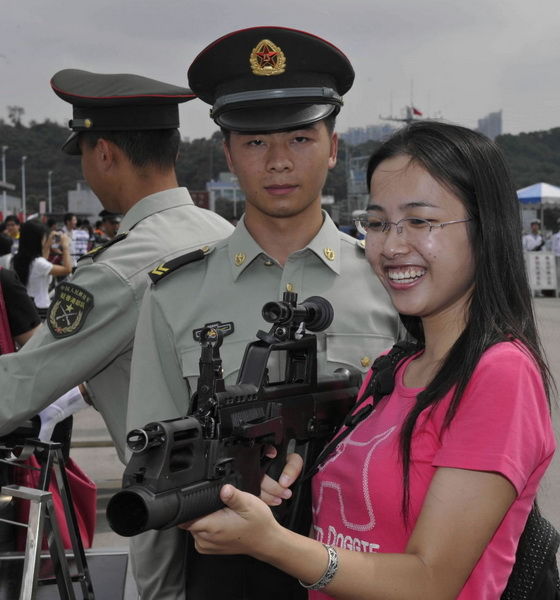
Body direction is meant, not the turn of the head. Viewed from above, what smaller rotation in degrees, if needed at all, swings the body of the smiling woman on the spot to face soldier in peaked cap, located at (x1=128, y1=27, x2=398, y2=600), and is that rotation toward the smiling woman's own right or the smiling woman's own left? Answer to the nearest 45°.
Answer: approximately 90° to the smiling woman's own right

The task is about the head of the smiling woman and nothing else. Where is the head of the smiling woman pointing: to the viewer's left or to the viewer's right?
to the viewer's left

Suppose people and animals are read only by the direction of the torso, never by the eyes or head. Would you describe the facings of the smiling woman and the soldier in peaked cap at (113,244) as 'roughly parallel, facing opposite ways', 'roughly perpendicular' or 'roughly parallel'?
roughly perpendicular

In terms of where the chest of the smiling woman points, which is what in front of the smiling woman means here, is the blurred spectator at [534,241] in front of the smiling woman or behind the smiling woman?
behind

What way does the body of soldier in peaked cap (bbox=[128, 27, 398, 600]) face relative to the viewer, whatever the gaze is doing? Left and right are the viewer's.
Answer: facing the viewer

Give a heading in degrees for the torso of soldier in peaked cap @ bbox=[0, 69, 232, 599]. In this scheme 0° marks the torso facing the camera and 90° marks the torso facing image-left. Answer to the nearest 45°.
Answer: approximately 135°

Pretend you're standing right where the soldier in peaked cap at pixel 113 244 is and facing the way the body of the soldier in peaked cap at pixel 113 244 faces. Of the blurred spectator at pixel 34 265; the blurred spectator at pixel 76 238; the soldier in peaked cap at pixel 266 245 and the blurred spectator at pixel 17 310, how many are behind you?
1
